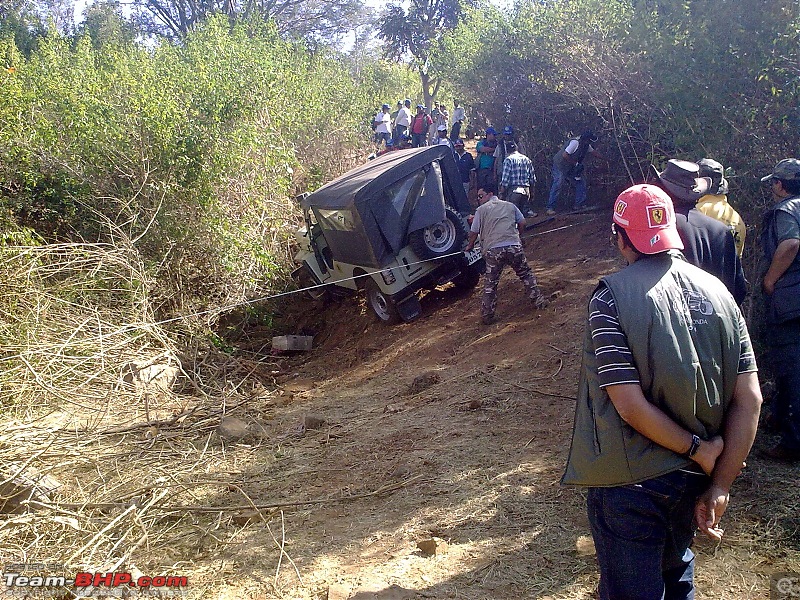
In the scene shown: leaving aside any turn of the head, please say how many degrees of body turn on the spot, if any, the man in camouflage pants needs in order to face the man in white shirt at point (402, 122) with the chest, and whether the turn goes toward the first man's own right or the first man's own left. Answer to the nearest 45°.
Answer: approximately 45° to the first man's own right

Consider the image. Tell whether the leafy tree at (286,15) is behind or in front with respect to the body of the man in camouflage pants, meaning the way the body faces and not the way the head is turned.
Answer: in front

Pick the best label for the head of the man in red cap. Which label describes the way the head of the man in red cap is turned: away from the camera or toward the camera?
away from the camera

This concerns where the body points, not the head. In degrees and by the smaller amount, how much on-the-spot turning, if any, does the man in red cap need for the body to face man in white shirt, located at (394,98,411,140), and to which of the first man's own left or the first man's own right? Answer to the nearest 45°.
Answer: approximately 45° to the first man's own right

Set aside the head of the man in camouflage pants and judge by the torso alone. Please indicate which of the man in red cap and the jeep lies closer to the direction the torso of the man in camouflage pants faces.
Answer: the jeep

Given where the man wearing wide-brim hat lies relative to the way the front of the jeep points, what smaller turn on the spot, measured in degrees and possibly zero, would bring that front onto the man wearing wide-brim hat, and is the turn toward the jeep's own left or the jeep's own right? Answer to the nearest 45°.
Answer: approximately 135° to the jeep's own left

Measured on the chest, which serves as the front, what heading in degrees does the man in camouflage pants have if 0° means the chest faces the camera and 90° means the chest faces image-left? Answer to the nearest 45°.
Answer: approximately 135°

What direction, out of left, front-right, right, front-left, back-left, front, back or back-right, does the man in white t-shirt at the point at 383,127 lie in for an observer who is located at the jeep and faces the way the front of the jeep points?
front-right

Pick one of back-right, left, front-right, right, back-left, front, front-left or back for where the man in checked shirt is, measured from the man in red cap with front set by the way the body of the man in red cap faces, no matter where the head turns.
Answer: front-right

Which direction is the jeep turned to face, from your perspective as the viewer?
facing away from the viewer and to the left of the viewer

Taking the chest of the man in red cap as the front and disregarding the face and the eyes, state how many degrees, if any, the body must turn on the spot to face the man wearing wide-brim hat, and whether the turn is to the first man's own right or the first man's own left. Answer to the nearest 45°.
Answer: approximately 45° to the first man's own right
